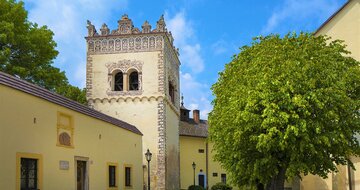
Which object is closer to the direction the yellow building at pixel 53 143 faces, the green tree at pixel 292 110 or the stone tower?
the green tree

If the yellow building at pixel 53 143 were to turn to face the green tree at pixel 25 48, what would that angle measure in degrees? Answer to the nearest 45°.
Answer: approximately 135° to its left

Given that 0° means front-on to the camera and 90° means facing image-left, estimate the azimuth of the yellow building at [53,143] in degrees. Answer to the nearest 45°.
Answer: approximately 315°

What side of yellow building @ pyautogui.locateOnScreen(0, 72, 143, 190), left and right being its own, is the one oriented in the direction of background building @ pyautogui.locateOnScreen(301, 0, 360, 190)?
left

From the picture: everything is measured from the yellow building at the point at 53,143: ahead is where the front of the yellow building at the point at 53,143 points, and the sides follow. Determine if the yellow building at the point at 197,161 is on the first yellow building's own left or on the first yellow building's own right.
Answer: on the first yellow building's own left

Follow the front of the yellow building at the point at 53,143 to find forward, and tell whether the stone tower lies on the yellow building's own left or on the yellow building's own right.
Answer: on the yellow building's own left

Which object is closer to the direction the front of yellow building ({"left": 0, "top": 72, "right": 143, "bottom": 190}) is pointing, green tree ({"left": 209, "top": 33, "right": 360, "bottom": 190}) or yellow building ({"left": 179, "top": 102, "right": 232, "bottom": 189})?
the green tree
